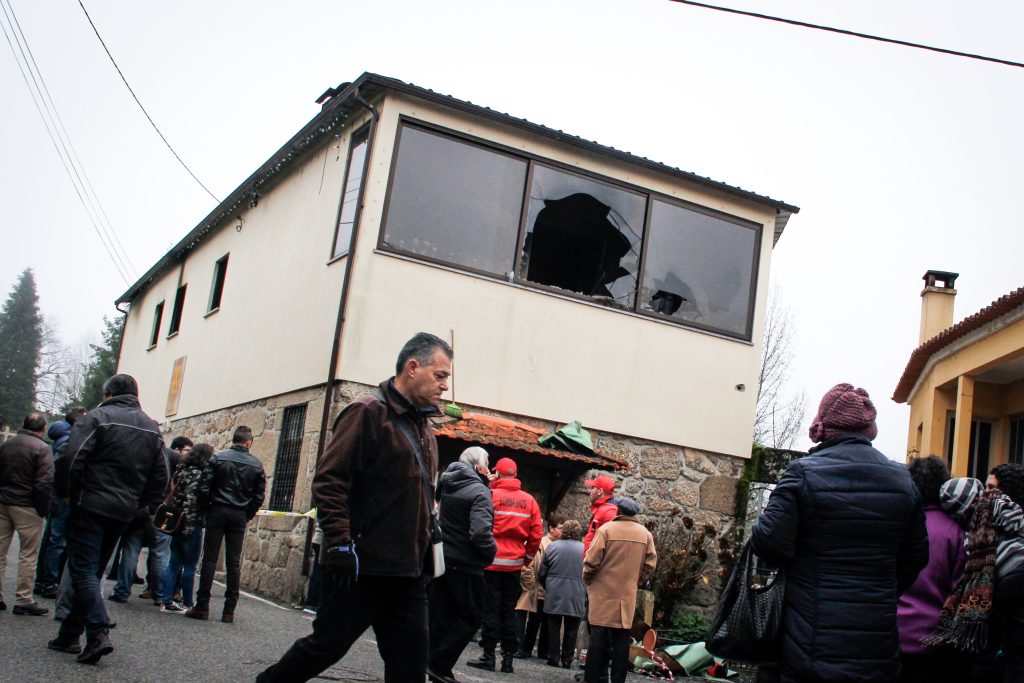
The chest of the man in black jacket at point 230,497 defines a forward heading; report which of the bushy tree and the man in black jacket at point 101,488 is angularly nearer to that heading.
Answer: the bushy tree

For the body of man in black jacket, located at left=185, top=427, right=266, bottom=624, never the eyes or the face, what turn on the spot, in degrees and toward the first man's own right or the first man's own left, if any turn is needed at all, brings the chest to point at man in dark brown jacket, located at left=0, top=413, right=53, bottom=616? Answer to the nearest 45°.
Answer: approximately 135° to the first man's own left

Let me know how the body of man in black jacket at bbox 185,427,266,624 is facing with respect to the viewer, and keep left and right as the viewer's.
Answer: facing away from the viewer

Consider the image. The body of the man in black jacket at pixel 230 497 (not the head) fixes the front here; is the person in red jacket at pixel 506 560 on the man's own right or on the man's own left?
on the man's own right

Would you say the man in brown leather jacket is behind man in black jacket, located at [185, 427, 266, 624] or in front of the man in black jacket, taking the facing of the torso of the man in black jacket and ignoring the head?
behind

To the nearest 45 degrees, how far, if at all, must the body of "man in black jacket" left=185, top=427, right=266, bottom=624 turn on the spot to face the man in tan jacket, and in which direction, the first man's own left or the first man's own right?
approximately 135° to the first man's own right

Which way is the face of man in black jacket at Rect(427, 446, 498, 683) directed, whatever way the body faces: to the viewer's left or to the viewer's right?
to the viewer's right

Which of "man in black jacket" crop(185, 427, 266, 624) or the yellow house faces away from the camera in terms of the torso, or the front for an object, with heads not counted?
the man in black jacket

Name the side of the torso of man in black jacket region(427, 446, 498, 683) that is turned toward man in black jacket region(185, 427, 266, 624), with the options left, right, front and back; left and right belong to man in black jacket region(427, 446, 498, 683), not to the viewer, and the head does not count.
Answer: left

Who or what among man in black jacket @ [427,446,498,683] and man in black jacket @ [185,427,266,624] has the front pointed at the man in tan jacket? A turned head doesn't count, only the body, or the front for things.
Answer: man in black jacket @ [427,446,498,683]
